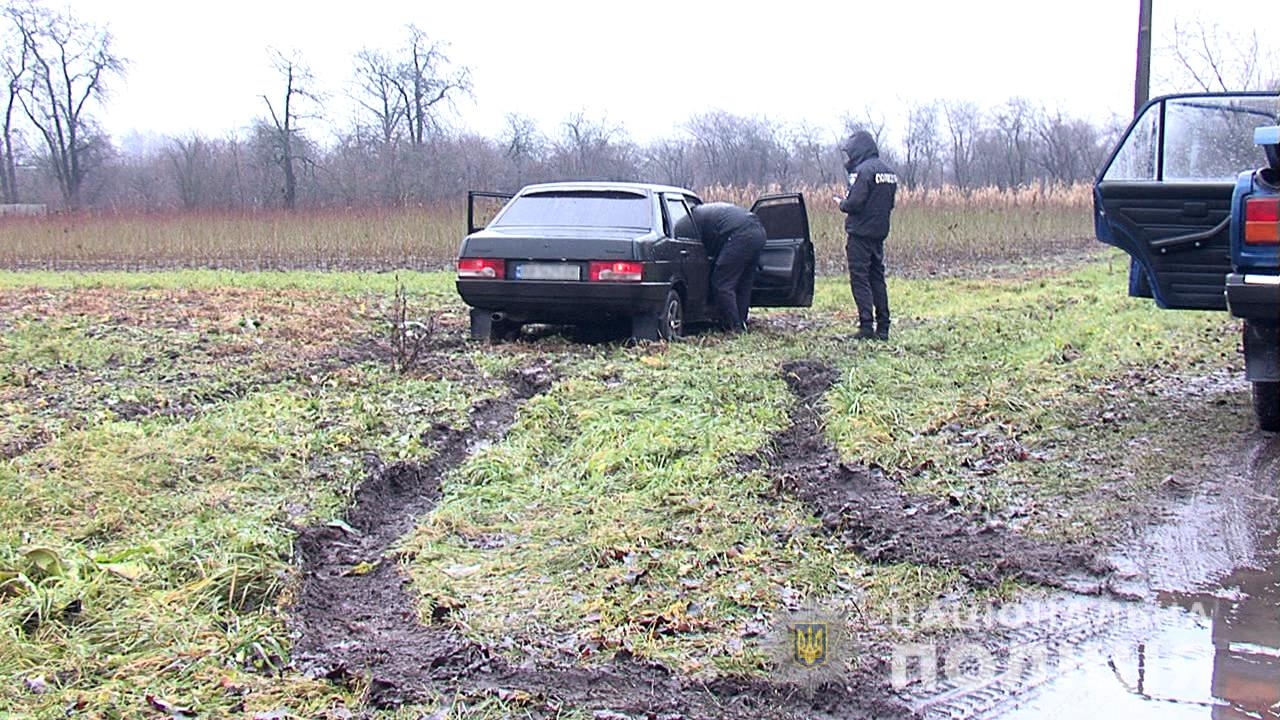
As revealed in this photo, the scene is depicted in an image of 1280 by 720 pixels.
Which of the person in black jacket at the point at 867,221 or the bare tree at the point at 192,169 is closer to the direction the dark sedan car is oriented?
the bare tree

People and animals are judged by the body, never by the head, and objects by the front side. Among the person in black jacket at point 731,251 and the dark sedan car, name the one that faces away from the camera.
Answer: the dark sedan car

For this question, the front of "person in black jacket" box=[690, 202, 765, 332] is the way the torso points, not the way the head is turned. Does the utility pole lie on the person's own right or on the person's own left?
on the person's own right

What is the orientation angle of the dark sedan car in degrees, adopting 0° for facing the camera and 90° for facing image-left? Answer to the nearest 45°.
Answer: approximately 180°

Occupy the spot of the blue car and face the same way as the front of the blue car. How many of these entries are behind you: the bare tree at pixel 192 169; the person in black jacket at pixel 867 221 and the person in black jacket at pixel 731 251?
0

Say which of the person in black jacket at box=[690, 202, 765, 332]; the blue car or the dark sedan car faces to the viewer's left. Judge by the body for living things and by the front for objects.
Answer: the person in black jacket

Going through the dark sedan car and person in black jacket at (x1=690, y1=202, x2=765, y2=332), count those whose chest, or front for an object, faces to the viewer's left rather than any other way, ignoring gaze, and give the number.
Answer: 1

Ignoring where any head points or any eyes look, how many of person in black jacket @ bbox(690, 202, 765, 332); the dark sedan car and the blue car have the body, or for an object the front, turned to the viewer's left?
1

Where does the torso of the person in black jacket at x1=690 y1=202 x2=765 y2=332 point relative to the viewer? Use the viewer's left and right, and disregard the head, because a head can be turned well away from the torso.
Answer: facing to the left of the viewer

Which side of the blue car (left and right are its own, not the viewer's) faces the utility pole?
front

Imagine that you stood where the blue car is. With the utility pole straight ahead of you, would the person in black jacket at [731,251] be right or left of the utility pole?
left

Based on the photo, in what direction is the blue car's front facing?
away from the camera

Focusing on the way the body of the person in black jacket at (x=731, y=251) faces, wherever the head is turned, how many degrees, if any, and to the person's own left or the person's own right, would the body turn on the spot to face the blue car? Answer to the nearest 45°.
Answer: approximately 135° to the person's own left

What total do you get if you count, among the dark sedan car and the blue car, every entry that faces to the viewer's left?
0

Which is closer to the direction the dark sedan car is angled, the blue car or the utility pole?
the utility pole

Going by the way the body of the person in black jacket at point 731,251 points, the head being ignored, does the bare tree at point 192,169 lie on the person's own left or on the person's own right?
on the person's own right

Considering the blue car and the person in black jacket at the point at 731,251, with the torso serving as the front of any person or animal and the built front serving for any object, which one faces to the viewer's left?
the person in black jacket

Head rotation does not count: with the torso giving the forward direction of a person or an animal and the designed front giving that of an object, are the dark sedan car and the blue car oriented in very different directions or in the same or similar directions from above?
same or similar directions

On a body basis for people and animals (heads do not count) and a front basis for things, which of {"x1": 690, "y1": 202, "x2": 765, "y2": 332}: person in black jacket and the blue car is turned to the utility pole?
the blue car
